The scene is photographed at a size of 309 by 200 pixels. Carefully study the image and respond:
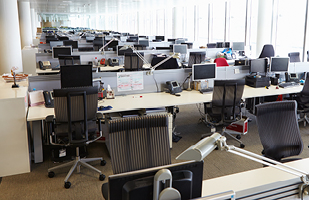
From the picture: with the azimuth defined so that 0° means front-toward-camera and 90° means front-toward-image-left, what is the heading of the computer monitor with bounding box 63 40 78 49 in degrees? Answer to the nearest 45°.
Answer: approximately 0°

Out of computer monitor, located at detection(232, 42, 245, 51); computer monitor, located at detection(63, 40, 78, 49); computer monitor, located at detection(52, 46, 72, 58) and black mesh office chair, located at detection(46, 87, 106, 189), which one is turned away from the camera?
the black mesh office chair

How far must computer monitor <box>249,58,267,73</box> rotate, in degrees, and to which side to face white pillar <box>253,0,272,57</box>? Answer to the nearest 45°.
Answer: approximately 180°

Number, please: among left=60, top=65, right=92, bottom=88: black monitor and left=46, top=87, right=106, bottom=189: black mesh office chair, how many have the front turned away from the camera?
1

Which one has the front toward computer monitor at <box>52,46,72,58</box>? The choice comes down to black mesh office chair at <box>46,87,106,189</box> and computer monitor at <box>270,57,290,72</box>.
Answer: the black mesh office chair

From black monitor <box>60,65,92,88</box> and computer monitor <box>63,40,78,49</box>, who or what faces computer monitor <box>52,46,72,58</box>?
computer monitor <box>63,40,78,49</box>

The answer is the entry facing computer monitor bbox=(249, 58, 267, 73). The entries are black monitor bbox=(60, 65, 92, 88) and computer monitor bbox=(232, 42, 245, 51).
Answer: computer monitor bbox=(232, 42, 245, 51)

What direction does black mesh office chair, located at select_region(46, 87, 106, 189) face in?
away from the camera

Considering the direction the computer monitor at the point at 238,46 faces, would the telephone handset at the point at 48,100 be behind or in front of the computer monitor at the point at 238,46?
in front

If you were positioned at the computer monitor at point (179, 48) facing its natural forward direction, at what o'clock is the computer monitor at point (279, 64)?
the computer monitor at point (279, 64) is roughly at 11 o'clock from the computer monitor at point (179, 48).

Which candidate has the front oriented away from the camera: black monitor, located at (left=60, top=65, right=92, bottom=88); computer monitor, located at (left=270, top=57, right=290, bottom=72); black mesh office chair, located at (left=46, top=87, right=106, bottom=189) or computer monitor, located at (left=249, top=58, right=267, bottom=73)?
the black mesh office chair

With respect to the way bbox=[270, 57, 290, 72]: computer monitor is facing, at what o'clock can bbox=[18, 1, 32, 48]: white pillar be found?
The white pillar is roughly at 4 o'clock from the computer monitor.

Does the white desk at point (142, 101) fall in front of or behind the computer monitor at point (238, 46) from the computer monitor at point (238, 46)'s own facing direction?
in front

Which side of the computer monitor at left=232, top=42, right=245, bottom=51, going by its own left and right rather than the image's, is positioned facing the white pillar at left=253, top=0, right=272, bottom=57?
left
